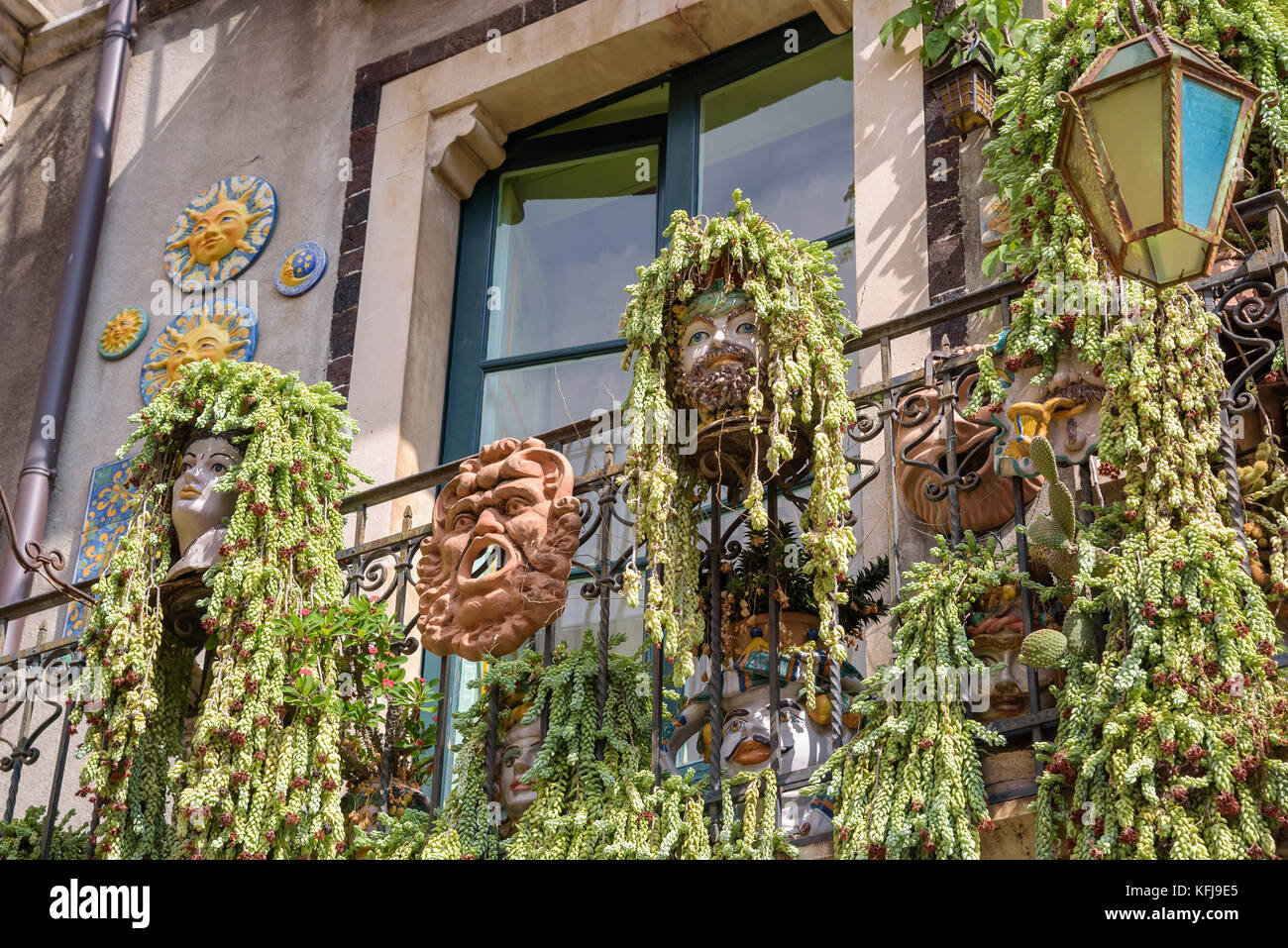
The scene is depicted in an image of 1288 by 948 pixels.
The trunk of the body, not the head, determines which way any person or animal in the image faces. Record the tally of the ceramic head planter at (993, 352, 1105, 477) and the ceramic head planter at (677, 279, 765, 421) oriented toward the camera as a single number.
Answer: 2

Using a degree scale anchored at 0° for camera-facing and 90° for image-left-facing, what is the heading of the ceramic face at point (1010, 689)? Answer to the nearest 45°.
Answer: approximately 0°

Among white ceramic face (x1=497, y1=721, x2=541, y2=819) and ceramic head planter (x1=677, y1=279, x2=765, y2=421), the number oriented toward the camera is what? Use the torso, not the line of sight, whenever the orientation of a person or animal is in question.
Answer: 2

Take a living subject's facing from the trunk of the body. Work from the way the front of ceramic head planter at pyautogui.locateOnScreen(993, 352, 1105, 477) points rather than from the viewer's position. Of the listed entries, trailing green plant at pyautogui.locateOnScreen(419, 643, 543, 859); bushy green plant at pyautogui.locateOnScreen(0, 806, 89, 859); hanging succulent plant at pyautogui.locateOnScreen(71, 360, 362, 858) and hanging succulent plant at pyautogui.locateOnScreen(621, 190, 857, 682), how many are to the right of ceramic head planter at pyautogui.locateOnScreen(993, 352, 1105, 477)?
4

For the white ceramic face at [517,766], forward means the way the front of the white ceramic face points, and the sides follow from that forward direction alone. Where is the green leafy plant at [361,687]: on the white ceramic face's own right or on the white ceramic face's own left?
on the white ceramic face's own right

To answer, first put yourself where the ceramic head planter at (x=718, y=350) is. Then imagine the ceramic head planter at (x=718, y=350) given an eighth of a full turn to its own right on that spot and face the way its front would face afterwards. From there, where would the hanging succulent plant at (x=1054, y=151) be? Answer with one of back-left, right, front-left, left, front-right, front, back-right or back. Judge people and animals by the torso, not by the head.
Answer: back-left

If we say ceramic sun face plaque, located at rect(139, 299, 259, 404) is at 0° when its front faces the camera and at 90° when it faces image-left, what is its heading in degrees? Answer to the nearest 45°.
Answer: approximately 45°

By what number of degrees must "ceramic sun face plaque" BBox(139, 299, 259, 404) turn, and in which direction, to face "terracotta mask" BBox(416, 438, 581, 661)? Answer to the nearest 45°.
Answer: approximately 45° to its left
